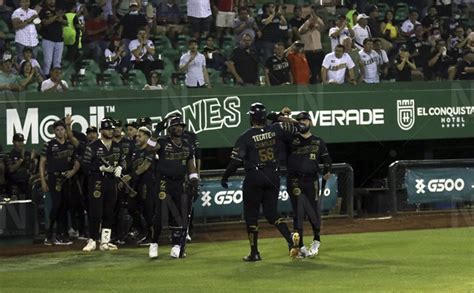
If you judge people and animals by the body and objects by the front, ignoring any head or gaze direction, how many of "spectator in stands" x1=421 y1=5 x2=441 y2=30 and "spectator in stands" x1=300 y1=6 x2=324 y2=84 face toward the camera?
2

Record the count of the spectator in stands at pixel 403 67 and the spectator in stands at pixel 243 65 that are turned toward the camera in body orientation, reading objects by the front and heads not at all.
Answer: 2

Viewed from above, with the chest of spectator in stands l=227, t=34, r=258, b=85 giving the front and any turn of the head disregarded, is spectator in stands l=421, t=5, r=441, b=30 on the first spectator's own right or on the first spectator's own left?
on the first spectator's own left

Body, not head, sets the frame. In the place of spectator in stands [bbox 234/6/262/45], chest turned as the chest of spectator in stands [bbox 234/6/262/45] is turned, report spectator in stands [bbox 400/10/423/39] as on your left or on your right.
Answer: on your left

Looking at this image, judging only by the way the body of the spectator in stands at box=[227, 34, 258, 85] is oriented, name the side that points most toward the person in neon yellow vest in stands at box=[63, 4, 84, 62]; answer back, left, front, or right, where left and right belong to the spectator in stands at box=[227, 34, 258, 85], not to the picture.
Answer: right

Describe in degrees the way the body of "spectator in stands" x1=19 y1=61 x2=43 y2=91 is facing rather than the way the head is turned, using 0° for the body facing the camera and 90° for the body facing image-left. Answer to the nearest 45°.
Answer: approximately 0°

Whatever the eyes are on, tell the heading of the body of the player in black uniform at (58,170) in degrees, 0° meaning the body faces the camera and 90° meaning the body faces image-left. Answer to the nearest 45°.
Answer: approximately 0°
